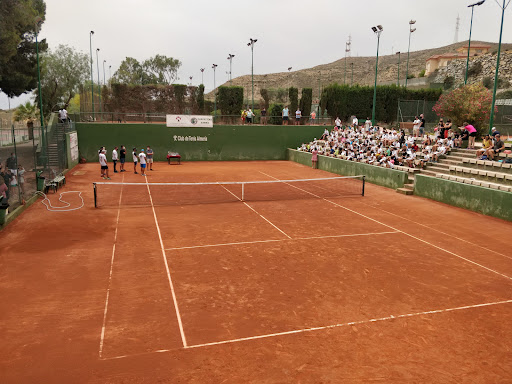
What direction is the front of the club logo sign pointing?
toward the camera

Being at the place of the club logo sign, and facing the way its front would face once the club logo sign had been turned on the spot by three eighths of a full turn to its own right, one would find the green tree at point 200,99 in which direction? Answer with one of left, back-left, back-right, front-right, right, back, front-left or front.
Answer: front-right

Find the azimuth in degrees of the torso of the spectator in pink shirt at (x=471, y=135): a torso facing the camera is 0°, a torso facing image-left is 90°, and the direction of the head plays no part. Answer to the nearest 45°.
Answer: approximately 90°

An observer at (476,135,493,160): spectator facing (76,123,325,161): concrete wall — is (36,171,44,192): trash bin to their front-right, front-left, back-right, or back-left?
front-left

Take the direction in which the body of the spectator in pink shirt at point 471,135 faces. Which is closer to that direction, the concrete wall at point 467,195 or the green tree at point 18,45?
the green tree

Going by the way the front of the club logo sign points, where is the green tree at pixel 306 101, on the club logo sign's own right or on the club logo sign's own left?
on the club logo sign's own left

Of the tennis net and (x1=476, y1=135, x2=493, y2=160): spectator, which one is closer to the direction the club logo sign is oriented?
the tennis net

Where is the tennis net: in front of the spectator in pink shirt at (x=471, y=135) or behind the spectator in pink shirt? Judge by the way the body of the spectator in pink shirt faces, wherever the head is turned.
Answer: in front

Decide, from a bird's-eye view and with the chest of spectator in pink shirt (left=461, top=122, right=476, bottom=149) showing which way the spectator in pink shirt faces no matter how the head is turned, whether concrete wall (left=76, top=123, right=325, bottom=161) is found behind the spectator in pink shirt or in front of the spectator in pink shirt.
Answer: in front

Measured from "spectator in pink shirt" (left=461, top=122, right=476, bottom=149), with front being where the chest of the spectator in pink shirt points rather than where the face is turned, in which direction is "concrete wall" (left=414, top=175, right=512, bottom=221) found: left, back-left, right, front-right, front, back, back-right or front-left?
left

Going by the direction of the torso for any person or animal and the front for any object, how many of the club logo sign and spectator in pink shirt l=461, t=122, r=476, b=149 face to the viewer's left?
1

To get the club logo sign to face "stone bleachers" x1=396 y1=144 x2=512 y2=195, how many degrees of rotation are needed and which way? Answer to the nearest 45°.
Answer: approximately 45° to its left

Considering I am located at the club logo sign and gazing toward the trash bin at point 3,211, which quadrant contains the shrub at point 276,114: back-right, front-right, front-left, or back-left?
back-left
